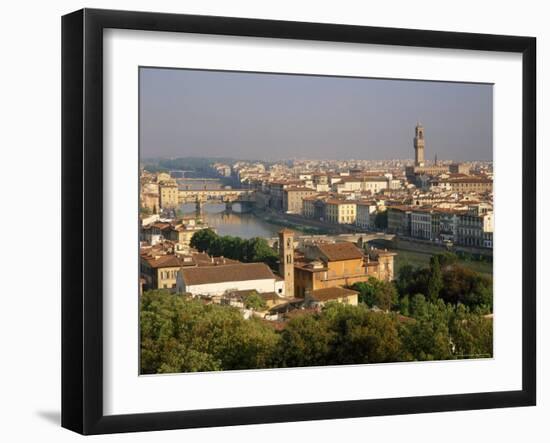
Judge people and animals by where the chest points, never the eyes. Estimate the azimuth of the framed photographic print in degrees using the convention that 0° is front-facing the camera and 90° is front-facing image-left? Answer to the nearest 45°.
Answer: approximately 315°
